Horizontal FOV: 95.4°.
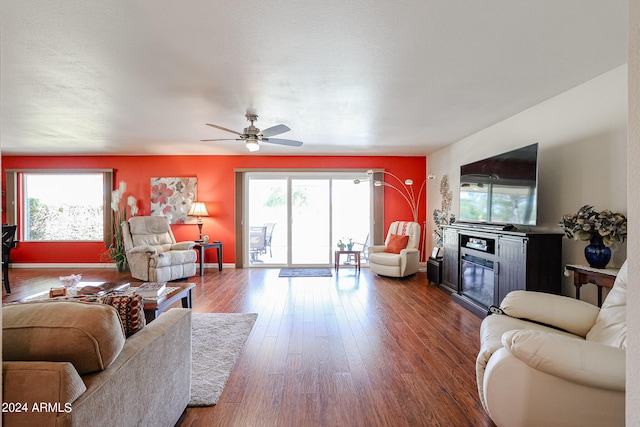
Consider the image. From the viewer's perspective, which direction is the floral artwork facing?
toward the camera

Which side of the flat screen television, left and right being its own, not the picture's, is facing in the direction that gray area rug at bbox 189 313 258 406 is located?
front

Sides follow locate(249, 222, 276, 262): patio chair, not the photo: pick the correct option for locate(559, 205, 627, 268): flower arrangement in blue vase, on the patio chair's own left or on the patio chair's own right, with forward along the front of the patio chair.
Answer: on the patio chair's own left

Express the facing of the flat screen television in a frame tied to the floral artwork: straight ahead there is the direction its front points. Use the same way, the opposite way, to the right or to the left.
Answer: to the right

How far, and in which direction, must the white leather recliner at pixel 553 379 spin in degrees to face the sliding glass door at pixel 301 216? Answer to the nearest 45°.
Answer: approximately 45° to its right

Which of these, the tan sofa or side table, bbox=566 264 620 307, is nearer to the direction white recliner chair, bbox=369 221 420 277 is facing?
the tan sofa

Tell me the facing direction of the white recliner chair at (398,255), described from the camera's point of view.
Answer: facing the viewer and to the left of the viewer

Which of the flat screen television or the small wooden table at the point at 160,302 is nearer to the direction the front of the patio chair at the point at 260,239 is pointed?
the small wooden table

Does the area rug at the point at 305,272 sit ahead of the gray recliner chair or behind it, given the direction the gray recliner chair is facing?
ahead

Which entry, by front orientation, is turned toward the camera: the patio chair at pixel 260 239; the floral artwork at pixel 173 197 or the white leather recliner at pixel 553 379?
the floral artwork

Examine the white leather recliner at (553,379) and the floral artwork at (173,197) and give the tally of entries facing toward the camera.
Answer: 1

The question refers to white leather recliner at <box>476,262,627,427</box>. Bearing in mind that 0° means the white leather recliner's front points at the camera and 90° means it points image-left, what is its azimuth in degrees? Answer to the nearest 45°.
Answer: approximately 90°
